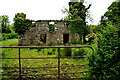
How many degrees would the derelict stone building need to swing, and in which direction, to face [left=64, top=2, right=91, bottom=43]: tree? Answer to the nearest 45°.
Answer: approximately 90° to its left

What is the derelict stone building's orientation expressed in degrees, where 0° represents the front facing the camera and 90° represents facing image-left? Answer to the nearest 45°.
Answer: approximately 0°
